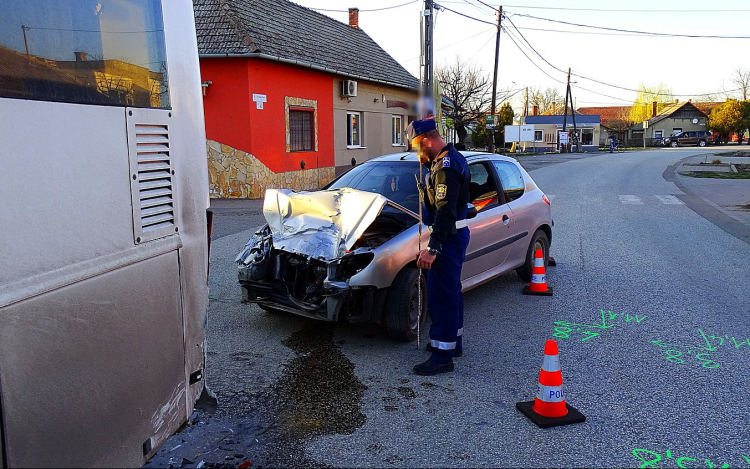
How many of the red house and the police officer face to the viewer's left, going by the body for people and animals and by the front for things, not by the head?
1

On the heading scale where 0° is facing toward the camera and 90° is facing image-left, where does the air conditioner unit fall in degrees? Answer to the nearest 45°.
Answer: approximately 315°

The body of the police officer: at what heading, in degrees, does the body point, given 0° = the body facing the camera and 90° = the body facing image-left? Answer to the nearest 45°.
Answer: approximately 90°

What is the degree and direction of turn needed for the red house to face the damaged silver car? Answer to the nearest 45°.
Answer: approximately 45° to its right

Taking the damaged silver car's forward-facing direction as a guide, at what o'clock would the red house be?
The red house is roughly at 4 o'clock from the damaged silver car.

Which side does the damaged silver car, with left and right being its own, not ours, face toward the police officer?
left

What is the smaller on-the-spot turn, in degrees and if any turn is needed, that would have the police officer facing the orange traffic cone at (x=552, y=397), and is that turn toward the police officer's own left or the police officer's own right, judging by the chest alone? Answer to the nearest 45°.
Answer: approximately 135° to the police officer's own left

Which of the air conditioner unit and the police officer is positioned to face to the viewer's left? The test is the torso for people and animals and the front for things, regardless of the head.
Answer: the police officer

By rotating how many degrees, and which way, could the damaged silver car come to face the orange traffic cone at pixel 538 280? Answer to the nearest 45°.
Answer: approximately 180°

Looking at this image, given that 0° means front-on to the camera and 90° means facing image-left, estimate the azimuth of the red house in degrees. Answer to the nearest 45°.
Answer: approximately 315°

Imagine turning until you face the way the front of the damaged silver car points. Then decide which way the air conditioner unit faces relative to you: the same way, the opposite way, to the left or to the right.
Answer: to the left
